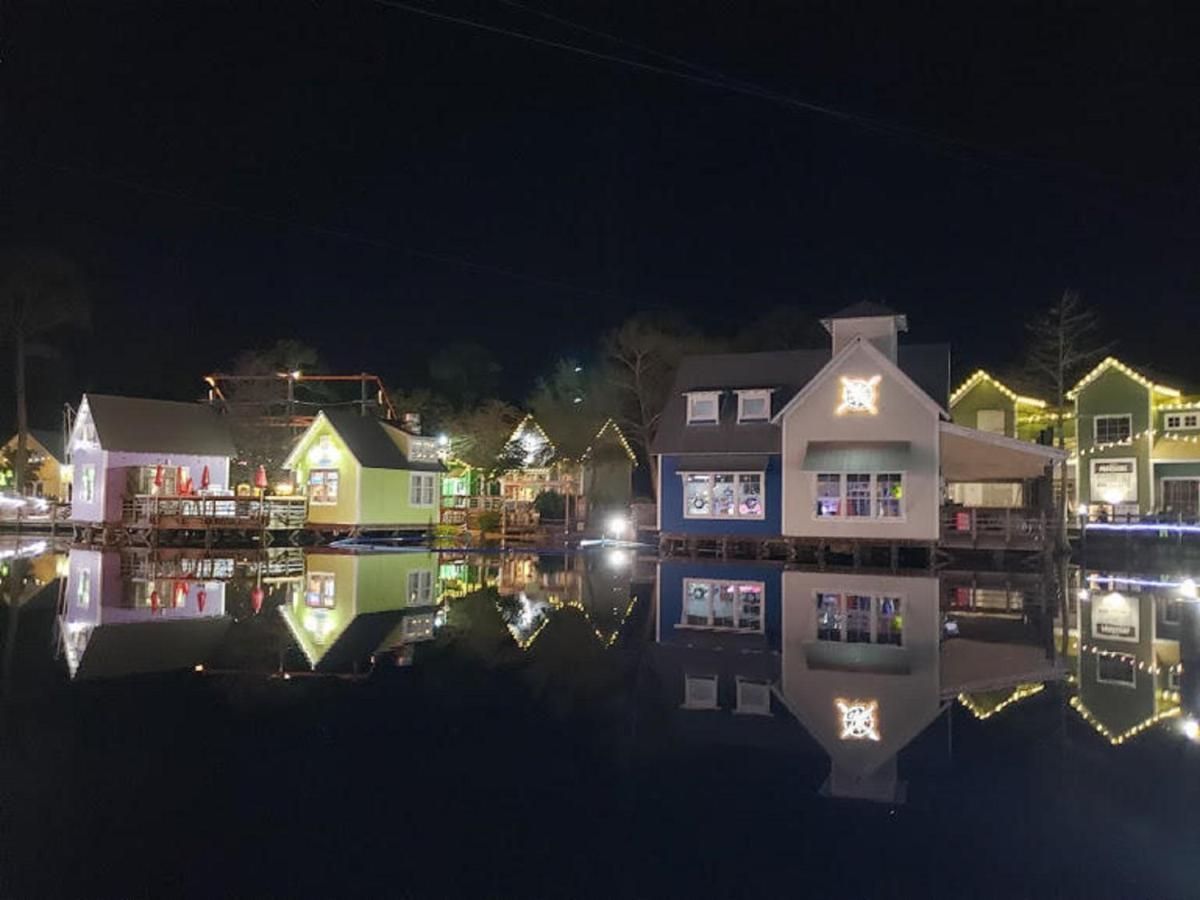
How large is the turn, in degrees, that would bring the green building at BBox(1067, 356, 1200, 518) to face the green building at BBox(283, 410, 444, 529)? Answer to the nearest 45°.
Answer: approximately 45° to its right

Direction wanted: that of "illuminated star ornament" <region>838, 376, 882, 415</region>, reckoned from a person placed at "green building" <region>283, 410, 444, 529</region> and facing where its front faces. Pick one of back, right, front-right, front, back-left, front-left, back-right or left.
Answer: left

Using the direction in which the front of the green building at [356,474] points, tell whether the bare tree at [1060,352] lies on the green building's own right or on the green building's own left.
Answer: on the green building's own left

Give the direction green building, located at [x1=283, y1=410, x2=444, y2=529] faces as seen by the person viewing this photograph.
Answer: facing the viewer and to the left of the viewer

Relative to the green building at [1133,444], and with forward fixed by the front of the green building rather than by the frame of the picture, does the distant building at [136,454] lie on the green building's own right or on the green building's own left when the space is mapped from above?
on the green building's own right

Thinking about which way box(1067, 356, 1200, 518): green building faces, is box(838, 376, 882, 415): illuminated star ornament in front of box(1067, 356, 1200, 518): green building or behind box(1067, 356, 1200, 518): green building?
in front

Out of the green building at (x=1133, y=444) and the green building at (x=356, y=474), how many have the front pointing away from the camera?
0

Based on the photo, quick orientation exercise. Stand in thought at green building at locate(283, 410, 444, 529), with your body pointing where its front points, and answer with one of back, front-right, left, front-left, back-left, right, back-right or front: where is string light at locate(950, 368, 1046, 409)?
back-left

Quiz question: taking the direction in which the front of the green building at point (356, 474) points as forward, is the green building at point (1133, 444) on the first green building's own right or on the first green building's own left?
on the first green building's own left

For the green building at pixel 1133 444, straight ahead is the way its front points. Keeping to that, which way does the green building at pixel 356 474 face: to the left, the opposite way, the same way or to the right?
the same way

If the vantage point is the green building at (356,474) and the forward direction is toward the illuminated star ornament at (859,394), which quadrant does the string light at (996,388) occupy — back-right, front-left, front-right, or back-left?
front-left

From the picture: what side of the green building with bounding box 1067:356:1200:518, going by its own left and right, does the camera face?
front

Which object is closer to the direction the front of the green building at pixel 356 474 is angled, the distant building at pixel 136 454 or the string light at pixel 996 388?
the distant building
